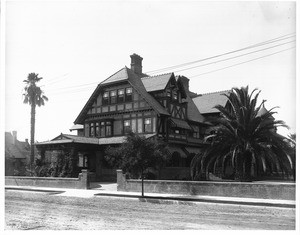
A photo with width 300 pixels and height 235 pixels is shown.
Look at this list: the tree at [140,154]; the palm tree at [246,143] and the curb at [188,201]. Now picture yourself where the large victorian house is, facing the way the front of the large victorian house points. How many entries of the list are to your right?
0

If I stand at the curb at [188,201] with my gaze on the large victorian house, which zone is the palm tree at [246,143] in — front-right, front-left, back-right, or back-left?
front-right

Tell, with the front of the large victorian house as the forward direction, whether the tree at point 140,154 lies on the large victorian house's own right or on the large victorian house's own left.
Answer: on the large victorian house's own left

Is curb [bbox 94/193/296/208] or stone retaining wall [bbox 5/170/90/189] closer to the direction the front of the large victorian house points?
the stone retaining wall

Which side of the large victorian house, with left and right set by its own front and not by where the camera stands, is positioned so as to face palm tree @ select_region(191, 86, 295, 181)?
left

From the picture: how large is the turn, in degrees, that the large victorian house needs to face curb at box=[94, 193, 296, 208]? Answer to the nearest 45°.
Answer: approximately 45° to its left

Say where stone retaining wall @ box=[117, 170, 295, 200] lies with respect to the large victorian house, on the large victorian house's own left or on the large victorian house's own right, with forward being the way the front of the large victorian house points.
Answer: on the large victorian house's own left

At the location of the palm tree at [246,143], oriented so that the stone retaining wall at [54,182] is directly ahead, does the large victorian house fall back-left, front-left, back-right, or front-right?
front-right

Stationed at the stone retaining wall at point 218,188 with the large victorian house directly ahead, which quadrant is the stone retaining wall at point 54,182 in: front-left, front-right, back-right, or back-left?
front-left

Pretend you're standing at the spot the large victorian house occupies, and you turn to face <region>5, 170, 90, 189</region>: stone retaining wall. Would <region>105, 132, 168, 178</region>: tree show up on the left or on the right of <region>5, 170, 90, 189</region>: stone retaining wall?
left

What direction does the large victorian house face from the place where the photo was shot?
facing the viewer and to the left of the viewer

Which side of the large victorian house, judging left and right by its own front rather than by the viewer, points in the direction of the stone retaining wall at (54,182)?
front
